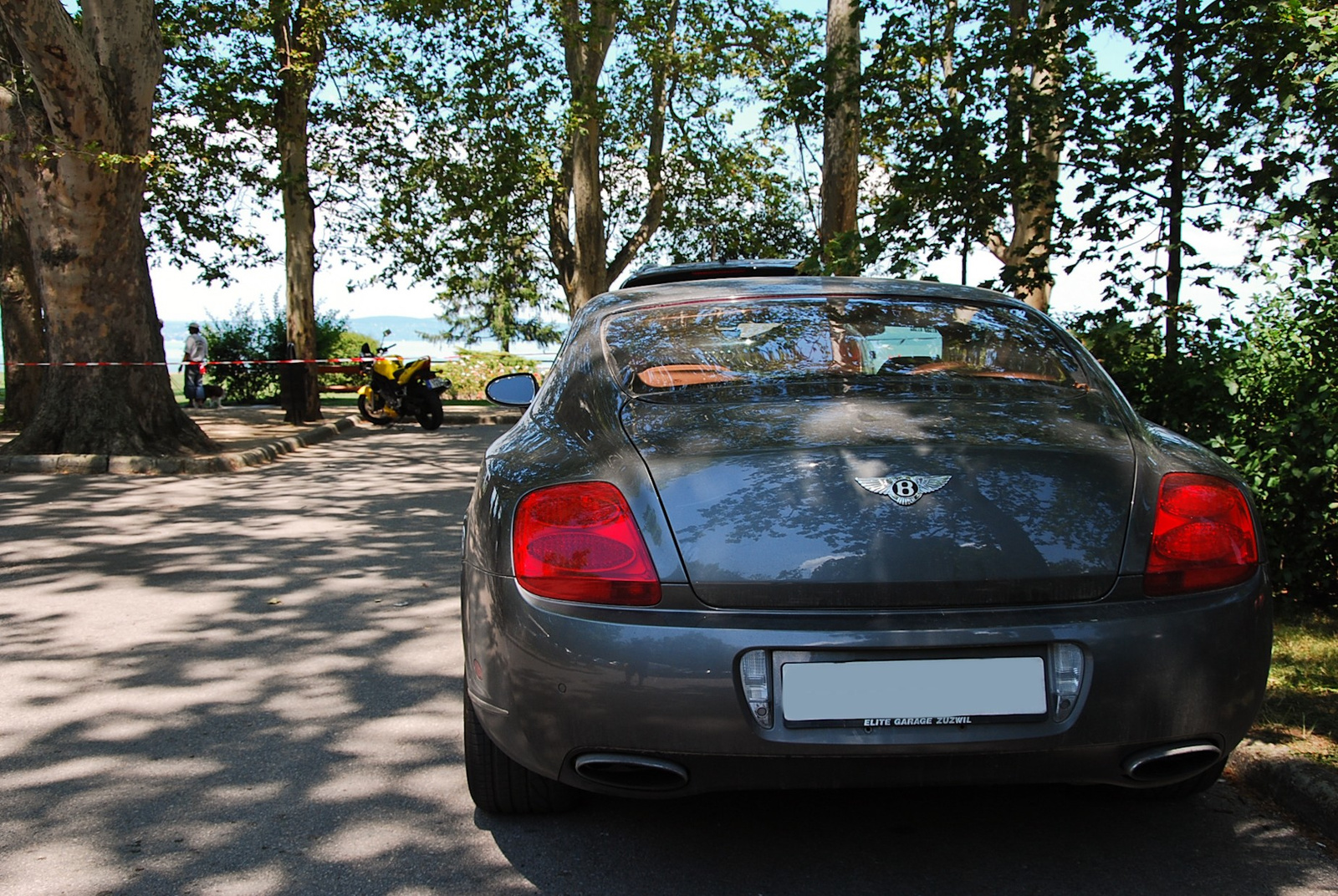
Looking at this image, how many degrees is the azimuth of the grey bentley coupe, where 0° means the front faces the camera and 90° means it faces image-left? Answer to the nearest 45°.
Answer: approximately 180°

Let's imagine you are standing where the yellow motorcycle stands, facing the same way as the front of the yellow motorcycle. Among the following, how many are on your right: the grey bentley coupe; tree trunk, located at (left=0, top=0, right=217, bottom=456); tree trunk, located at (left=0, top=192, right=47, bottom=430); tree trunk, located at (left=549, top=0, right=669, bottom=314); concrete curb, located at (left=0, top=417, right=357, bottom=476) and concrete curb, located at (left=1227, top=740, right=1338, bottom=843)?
1

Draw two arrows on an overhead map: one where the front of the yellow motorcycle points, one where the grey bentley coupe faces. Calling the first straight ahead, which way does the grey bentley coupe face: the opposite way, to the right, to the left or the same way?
to the right

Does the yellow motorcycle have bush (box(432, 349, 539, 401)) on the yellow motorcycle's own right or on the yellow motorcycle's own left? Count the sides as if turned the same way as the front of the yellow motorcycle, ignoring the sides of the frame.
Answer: on the yellow motorcycle's own right

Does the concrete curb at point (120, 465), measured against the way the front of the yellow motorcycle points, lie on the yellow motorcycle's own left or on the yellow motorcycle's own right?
on the yellow motorcycle's own left

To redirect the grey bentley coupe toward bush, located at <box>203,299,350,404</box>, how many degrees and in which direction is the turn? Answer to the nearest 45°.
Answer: approximately 45° to its left

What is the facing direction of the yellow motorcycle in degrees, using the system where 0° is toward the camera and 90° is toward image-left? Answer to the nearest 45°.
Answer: approximately 135°

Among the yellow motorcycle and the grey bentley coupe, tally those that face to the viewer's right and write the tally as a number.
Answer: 0

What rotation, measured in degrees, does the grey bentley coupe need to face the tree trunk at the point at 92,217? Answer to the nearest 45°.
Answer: approximately 45° to its left

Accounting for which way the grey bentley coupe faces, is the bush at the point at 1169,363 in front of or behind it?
in front

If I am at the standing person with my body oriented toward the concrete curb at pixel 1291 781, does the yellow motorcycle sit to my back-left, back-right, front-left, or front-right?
front-left
